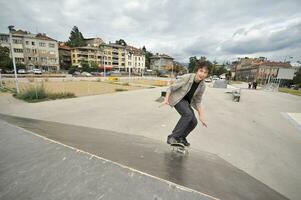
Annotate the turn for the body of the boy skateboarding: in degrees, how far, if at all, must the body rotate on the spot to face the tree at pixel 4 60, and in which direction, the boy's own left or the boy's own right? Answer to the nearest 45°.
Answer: approximately 180°

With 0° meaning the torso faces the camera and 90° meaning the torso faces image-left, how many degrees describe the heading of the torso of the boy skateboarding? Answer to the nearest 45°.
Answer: approximately 315°
